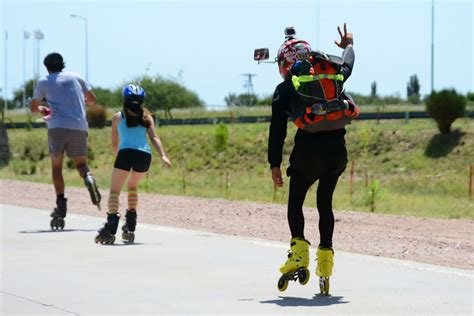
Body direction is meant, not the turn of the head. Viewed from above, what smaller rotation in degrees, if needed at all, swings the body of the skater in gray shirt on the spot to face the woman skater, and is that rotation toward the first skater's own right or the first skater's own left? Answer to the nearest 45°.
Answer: approximately 135° to the first skater's own right

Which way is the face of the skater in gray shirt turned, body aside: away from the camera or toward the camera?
away from the camera

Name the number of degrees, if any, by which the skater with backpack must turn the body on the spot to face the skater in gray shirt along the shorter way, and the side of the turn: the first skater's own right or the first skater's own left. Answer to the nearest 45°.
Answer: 0° — they already face them

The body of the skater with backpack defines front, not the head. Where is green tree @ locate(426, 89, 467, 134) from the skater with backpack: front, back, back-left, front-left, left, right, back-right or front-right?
front-right

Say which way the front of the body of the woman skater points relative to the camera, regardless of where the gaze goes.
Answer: away from the camera

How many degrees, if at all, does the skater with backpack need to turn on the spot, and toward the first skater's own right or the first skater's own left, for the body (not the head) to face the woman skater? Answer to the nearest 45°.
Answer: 0° — they already face them

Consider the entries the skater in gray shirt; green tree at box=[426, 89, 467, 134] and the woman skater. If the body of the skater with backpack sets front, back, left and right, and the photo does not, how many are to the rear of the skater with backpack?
0

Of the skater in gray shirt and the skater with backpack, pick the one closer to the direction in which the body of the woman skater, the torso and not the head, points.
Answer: the skater in gray shirt

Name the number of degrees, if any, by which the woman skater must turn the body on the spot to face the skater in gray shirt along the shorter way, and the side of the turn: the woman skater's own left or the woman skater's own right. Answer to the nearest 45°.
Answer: approximately 45° to the woman skater's own left

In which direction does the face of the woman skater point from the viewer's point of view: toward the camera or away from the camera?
away from the camera

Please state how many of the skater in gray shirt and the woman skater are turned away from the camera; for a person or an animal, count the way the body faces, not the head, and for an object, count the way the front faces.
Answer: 2

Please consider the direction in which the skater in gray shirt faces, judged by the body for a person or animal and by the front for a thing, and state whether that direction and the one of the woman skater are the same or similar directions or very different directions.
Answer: same or similar directions

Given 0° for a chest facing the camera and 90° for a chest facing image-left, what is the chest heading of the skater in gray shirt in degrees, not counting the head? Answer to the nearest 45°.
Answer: approximately 180°

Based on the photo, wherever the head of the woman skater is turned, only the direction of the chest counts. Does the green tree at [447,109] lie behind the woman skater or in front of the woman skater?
in front

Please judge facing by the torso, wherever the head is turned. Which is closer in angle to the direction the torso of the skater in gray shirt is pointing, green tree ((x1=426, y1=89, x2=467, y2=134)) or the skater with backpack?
the green tree

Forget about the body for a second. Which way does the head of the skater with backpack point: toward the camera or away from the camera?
away from the camera
